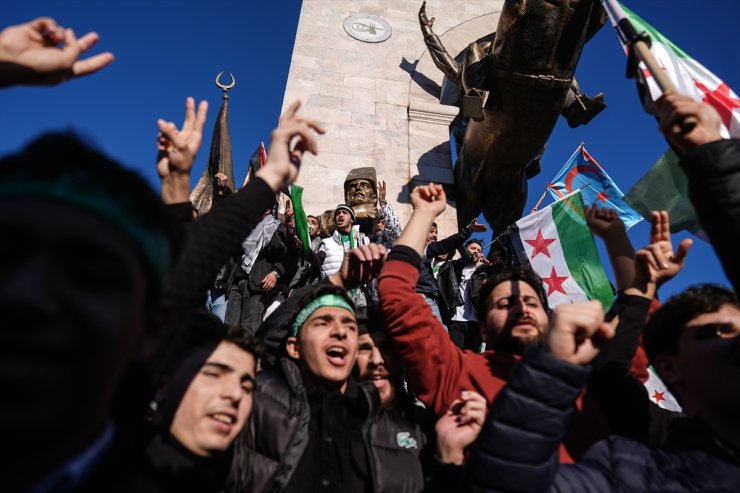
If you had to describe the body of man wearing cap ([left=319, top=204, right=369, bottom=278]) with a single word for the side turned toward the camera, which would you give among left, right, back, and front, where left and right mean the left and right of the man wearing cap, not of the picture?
front

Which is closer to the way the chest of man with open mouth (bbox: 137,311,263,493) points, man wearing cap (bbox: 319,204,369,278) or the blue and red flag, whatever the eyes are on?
the blue and red flag

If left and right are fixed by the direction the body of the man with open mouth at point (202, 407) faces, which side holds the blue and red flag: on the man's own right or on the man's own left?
on the man's own left

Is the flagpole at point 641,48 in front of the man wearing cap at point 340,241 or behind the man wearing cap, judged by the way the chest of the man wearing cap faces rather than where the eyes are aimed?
in front

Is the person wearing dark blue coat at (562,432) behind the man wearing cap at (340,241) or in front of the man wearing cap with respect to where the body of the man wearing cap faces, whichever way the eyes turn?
in front

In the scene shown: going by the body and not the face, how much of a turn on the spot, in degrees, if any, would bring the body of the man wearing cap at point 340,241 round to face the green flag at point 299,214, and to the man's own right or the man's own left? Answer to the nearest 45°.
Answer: approximately 45° to the man's own right

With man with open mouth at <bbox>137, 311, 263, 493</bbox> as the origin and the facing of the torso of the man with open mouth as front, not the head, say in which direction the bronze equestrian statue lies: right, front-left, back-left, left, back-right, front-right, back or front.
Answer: left

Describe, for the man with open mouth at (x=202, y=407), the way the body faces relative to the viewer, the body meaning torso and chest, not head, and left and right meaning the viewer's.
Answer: facing the viewer and to the right of the viewer

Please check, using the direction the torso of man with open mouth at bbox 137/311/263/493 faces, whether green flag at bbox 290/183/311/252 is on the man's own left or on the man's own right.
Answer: on the man's own left

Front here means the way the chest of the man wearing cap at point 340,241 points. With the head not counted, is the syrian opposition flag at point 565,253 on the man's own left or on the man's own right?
on the man's own left

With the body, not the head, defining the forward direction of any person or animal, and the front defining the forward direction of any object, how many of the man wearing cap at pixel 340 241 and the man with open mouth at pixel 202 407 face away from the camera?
0

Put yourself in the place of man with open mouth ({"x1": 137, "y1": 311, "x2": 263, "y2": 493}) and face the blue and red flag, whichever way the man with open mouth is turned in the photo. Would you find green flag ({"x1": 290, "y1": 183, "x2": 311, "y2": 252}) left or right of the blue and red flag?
left

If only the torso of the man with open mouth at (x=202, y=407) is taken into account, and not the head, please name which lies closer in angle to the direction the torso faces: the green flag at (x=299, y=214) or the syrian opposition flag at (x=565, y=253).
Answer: the syrian opposition flag
